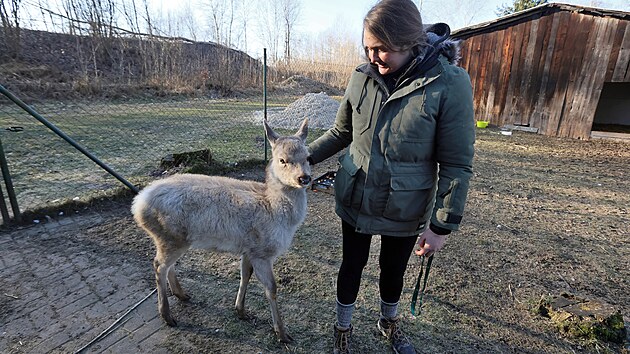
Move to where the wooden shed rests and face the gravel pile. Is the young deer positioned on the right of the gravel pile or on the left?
left

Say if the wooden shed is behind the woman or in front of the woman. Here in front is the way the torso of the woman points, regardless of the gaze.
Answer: behind

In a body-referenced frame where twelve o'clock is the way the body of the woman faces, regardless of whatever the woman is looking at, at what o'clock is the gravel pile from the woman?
The gravel pile is roughly at 4 o'clock from the woman.

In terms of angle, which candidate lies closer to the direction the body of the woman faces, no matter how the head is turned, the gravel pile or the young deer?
the young deer

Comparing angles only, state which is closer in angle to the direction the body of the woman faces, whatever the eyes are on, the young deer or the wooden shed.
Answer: the young deer

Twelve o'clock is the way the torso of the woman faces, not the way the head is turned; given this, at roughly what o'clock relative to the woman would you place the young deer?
The young deer is roughly at 2 o'clock from the woman.

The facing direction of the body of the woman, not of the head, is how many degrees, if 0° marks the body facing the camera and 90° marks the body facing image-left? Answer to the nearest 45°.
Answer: approximately 45°
